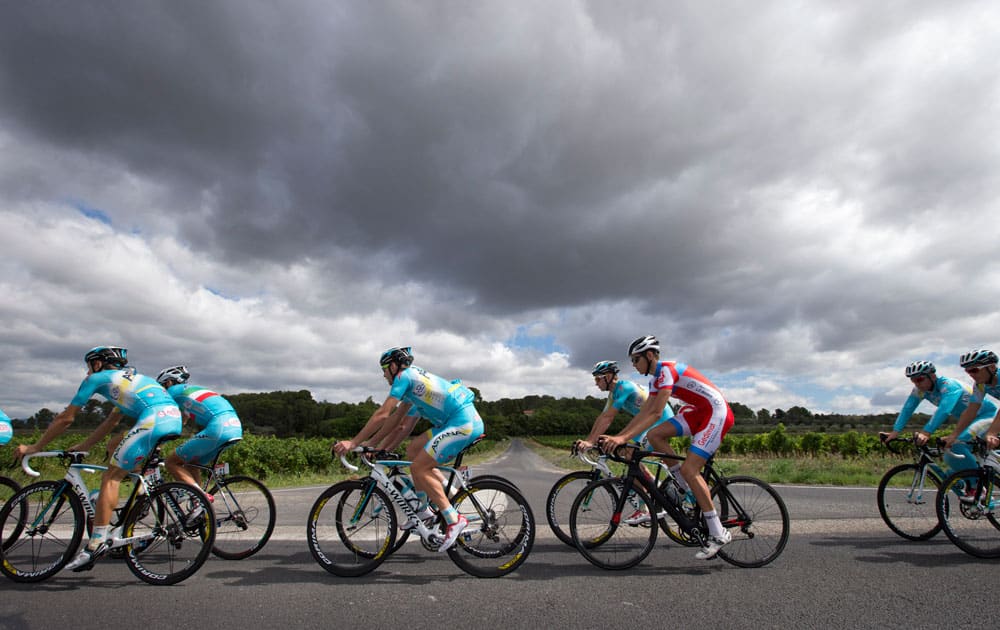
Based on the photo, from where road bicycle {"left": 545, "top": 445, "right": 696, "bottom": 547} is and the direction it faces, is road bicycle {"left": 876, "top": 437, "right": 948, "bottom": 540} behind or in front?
behind

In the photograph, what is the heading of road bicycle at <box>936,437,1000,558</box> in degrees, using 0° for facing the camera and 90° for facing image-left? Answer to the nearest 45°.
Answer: approximately 90°

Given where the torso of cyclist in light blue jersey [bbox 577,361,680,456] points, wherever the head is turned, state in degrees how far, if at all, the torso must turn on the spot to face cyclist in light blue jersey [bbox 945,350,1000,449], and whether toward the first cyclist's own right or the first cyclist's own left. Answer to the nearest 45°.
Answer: approximately 180°

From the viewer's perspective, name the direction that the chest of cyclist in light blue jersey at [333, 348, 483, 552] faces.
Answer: to the viewer's left

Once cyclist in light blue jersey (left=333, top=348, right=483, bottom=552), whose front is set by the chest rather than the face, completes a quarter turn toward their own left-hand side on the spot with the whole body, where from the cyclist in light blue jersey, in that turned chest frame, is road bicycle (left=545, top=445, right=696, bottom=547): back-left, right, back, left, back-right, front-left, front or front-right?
left

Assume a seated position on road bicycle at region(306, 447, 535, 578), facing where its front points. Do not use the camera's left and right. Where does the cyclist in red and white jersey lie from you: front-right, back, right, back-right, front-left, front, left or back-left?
back

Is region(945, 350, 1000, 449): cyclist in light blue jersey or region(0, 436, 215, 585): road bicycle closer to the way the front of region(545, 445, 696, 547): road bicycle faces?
the road bicycle

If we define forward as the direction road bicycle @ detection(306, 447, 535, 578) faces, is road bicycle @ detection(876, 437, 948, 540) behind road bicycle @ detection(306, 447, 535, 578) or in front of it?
behind

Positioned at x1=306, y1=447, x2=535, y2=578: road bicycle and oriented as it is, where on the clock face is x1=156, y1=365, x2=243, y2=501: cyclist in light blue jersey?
The cyclist in light blue jersey is roughly at 1 o'clock from the road bicycle.

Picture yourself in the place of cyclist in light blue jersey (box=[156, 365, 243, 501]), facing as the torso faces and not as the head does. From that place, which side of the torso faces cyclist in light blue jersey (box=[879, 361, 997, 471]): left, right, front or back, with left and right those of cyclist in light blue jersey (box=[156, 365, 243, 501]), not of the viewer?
back

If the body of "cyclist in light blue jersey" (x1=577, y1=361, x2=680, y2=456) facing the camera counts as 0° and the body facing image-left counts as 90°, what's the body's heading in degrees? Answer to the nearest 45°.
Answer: approximately 90°

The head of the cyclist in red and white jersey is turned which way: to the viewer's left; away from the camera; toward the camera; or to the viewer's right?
to the viewer's left

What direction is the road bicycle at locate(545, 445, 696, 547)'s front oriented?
to the viewer's left

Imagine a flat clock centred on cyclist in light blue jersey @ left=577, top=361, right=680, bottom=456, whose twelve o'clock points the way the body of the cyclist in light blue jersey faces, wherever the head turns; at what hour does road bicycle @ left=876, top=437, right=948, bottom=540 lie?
The road bicycle is roughly at 6 o'clock from the cyclist in light blue jersey.

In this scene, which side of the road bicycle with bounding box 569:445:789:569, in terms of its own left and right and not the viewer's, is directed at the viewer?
left

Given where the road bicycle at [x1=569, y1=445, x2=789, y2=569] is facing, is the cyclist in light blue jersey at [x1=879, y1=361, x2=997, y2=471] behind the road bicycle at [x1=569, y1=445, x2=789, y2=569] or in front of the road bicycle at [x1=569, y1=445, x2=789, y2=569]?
behind
